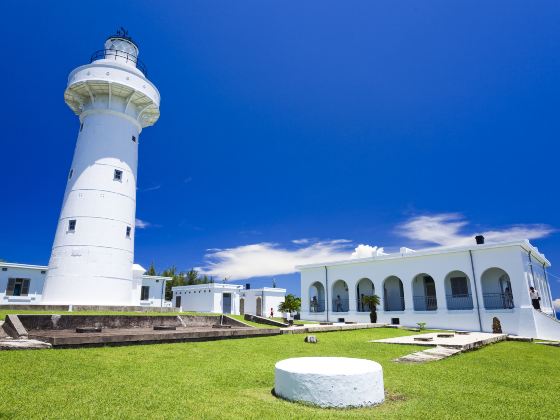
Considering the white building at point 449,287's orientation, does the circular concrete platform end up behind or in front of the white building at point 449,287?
in front

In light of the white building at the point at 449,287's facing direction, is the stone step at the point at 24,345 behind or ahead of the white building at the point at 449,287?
ahead

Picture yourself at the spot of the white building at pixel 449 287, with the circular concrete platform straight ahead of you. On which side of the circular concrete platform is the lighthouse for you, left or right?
right

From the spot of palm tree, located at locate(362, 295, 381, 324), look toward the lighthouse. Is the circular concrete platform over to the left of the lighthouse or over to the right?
left

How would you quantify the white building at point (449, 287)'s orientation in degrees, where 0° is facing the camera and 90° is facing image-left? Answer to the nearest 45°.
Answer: approximately 45°

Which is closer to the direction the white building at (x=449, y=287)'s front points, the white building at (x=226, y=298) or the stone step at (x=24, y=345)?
the stone step
